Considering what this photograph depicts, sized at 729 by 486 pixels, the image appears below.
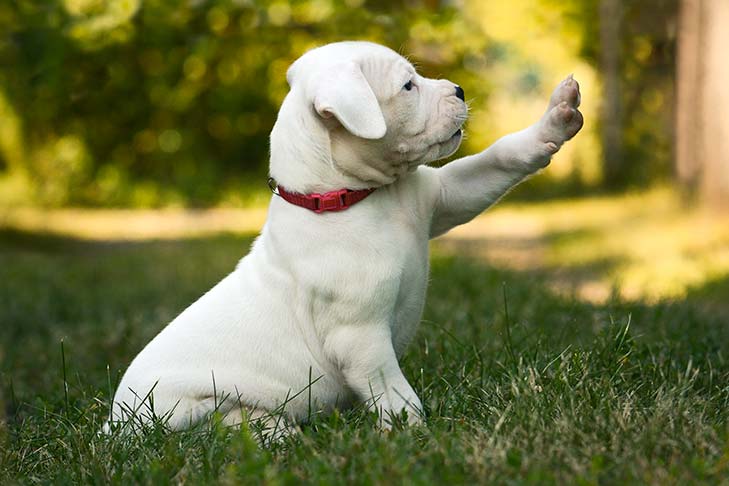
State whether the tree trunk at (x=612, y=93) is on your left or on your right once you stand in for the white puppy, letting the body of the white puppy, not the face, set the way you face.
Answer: on your left

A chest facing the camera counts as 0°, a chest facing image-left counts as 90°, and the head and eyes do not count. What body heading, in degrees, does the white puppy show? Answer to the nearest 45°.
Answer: approximately 270°

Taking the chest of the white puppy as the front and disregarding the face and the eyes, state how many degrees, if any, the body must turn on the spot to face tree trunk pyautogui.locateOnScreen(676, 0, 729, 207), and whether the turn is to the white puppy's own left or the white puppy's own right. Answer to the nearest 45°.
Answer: approximately 45° to the white puppy's own left
